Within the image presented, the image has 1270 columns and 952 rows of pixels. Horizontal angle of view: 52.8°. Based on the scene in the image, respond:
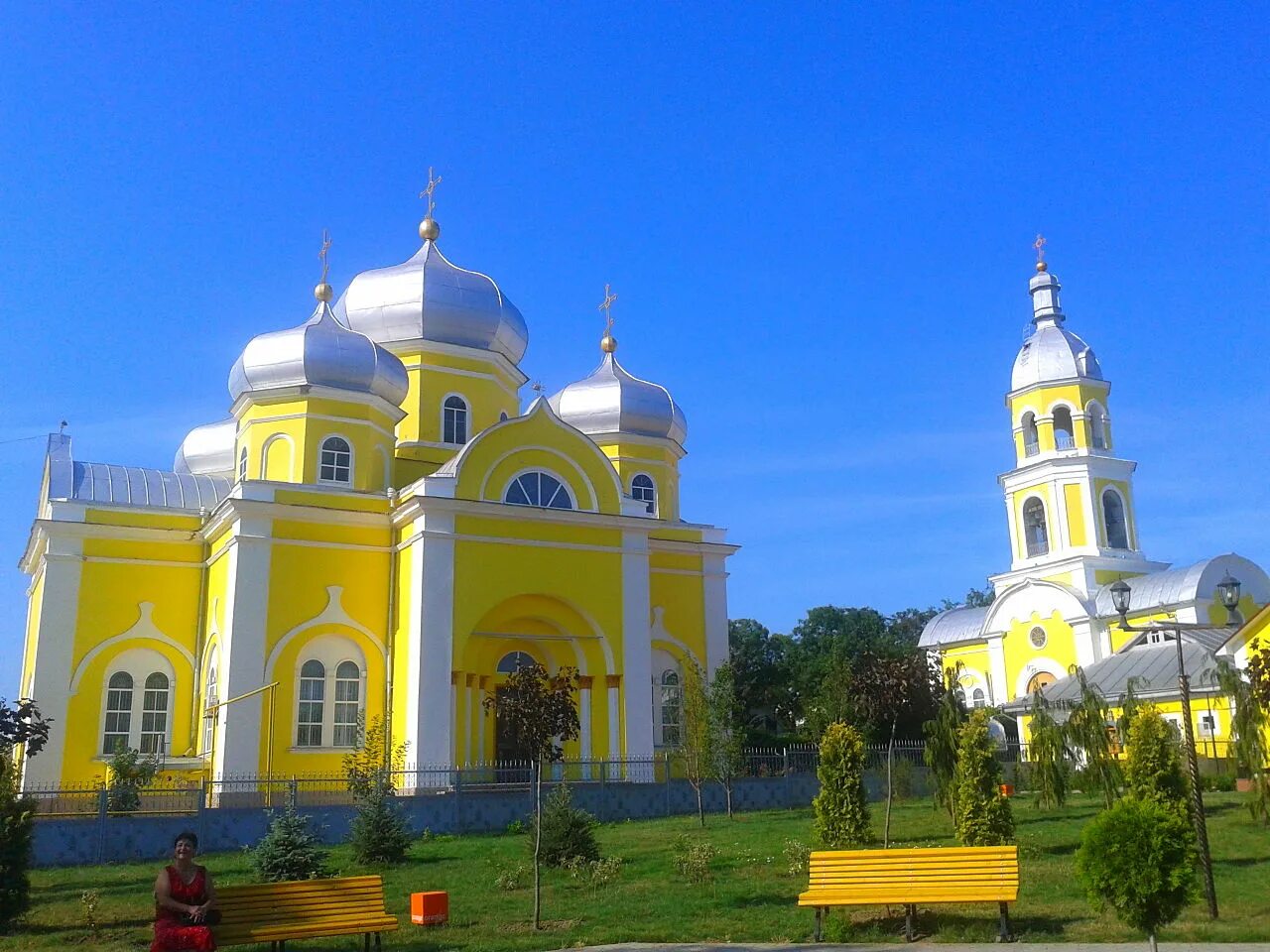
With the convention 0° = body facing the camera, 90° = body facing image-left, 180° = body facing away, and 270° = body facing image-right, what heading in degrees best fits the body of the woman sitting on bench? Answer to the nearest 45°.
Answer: approximately 0°

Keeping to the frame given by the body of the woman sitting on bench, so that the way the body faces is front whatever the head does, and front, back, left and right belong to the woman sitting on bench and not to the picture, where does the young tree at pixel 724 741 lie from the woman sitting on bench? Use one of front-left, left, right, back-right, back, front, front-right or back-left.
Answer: back-left

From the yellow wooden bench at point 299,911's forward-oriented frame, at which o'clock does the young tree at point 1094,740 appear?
The young tree is roughly at 8 o'clock from the yellow wooden bench.

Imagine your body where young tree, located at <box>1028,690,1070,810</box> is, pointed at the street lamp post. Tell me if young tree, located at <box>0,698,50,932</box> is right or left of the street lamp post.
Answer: right

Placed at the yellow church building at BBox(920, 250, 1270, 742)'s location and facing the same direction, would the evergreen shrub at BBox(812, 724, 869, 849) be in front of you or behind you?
in front

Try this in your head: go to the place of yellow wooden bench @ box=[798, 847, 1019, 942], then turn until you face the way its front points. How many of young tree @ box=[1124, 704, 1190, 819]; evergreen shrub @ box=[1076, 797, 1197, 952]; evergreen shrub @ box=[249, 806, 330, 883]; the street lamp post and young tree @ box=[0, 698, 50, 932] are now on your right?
2

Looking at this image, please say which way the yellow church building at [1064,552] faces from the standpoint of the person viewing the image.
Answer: facing the viewer and to the left of the viewer

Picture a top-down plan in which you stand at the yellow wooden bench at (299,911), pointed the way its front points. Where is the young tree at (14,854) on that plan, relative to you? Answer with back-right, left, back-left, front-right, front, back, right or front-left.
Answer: back-right

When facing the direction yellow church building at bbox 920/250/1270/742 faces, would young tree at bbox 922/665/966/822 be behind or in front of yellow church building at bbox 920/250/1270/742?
in front

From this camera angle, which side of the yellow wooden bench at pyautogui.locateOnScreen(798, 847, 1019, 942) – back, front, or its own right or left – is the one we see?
front

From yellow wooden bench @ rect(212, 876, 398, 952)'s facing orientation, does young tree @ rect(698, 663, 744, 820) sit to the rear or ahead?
to the rear

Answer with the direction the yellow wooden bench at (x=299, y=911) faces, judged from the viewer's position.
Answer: facing the viewer

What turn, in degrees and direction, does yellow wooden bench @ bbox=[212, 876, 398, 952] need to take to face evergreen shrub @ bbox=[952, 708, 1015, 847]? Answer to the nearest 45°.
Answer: approximately 90° to its left
